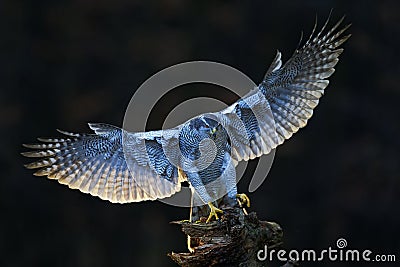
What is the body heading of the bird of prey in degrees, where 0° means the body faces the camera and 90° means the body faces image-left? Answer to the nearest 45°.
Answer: approximately 0°
